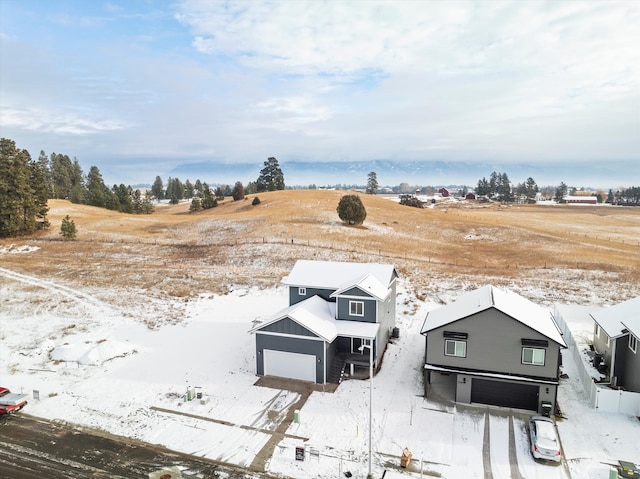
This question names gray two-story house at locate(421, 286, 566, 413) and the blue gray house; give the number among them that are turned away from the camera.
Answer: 0

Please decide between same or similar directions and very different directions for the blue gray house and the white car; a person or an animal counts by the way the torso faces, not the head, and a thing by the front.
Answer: very different directions

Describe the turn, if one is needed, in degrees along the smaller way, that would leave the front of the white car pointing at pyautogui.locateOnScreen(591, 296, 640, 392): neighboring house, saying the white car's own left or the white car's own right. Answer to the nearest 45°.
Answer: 0° — it already faces it

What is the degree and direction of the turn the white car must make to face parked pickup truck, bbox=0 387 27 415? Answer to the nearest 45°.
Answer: approximately 90° to its left

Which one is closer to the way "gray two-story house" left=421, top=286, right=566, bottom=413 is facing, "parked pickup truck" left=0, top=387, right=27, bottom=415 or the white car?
the white car

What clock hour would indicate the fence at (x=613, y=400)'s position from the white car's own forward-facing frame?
The fence is roughly at 1 o'clock from the white car.

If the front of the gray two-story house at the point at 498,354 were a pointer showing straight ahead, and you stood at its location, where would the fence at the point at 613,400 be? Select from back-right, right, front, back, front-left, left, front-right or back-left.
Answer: left

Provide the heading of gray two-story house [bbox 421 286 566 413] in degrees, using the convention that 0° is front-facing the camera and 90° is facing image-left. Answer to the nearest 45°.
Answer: approximately 0°

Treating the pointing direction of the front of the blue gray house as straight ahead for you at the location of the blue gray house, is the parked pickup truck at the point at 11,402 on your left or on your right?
on your right

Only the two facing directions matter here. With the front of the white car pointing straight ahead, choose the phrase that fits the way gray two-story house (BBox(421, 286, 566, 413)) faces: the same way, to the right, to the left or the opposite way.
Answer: the opposite way

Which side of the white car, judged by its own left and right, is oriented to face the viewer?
back

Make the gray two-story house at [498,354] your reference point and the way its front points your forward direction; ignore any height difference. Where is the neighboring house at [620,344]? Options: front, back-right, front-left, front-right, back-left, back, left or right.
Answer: back-left

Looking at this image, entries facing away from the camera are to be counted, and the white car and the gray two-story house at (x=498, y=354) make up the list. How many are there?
1

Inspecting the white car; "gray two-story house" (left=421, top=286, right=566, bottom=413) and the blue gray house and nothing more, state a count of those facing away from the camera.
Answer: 1
